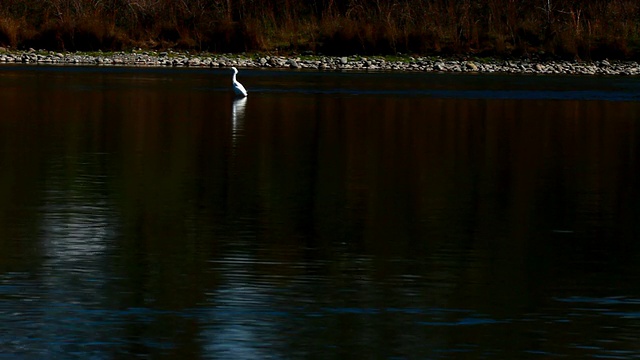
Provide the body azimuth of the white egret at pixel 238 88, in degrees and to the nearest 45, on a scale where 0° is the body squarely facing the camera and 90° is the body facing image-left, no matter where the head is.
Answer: approximately 90°
